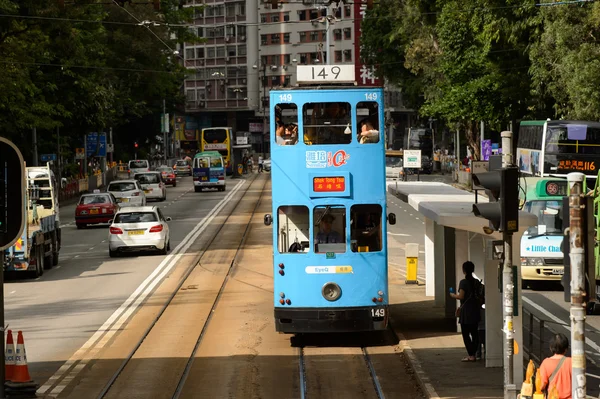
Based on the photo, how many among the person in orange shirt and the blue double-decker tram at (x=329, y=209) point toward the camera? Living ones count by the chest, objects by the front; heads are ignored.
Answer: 1

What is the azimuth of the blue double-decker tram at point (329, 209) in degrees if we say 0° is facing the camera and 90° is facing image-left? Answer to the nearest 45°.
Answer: approximately 0°

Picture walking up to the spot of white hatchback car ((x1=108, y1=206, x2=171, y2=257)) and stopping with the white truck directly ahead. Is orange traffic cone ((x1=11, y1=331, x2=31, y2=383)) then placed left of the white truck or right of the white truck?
left

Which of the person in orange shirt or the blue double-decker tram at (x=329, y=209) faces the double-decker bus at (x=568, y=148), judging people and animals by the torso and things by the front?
the person in orange shirt

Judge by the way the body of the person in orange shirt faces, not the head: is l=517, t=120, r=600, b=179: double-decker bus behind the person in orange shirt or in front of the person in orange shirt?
in front

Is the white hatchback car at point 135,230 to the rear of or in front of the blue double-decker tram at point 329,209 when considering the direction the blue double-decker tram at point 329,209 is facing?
to the rear

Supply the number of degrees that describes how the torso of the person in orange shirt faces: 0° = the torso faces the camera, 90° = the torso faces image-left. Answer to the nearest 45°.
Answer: approximately 180°

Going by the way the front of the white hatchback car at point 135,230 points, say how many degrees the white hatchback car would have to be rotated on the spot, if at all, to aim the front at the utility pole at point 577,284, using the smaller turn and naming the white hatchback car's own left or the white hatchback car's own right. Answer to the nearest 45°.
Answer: approximately 180°

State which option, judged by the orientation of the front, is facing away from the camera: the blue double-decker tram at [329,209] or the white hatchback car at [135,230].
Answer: the white hatchback car

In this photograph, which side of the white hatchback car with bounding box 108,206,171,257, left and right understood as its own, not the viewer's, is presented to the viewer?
back

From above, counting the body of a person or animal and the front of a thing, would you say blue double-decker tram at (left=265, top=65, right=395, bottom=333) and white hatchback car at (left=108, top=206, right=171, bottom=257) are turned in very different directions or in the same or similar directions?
very different directions

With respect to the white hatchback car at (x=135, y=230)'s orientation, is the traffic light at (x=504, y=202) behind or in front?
behind

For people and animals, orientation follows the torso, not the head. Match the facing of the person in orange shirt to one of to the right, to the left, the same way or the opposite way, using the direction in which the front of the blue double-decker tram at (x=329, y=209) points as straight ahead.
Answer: the opposite way

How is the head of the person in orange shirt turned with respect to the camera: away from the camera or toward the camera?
away from the camera

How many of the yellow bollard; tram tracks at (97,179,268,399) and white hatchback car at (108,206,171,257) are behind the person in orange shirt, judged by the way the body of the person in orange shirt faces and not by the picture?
0

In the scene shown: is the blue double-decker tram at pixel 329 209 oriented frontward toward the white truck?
no

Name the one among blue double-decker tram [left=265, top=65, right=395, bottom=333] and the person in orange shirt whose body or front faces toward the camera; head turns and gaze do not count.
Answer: the blue double-decker tram
